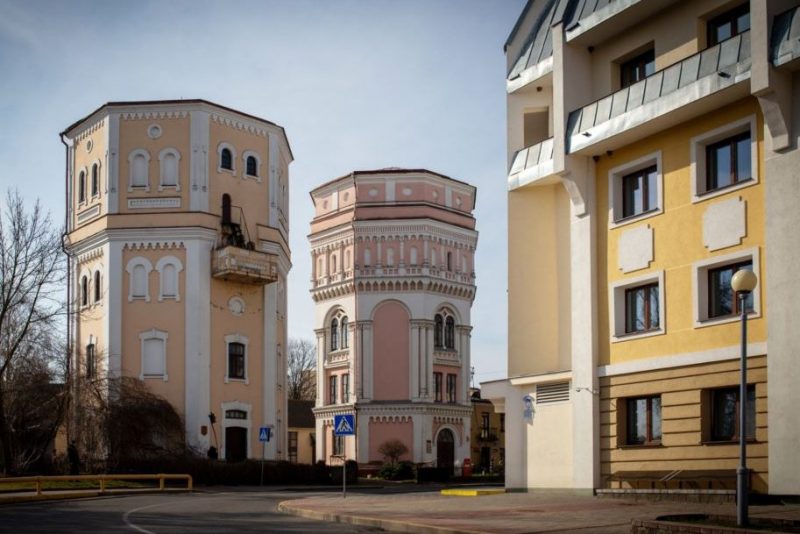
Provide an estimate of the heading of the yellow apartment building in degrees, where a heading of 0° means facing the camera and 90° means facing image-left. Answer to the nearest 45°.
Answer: approximately 45°

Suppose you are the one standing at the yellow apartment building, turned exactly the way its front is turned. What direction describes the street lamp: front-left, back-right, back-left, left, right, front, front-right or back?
front-left
